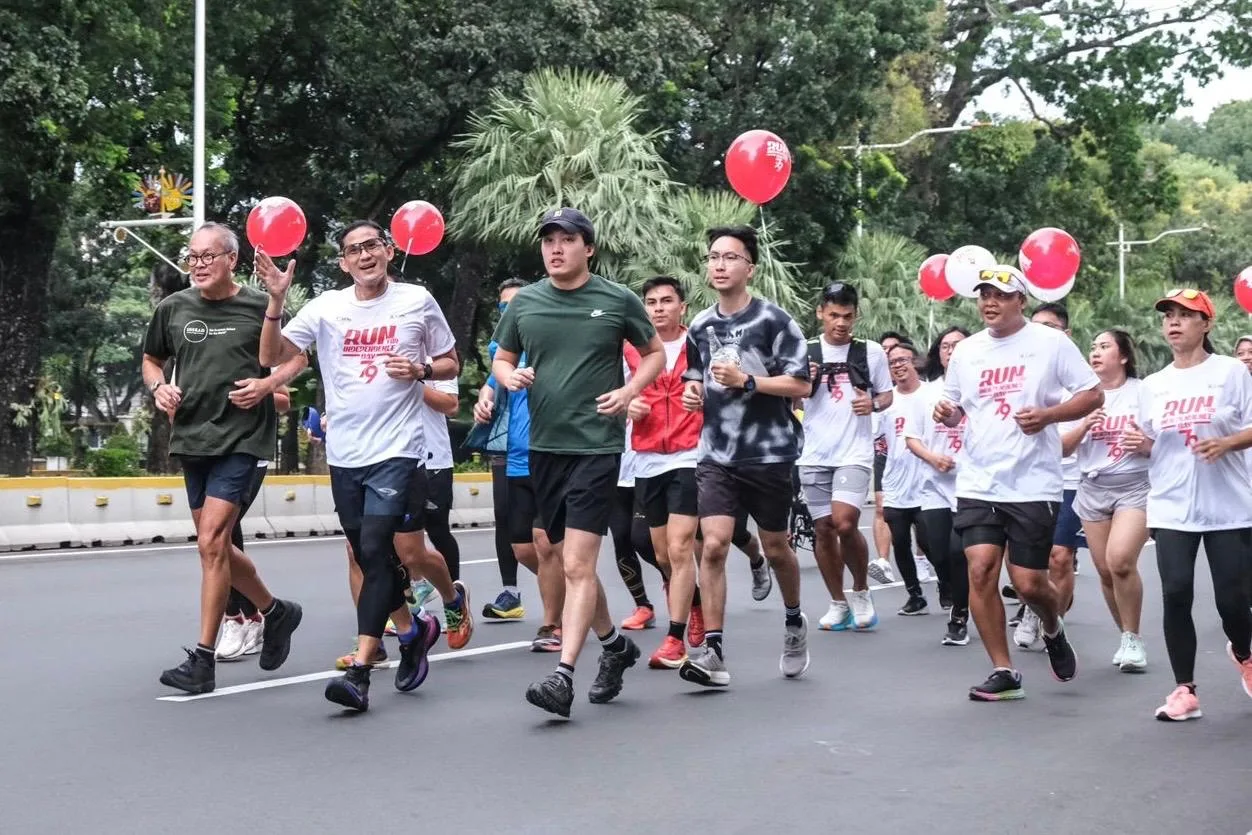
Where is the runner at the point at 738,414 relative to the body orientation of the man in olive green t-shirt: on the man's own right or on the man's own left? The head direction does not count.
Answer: on the man's own left

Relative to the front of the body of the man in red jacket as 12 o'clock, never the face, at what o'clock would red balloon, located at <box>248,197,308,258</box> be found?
The red balloon is roughly at 3 o'clock from the man in red jacket.

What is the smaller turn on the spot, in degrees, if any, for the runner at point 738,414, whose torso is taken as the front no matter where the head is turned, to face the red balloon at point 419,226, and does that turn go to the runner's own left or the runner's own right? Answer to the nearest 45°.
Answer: approximately 90° to the runner's own right

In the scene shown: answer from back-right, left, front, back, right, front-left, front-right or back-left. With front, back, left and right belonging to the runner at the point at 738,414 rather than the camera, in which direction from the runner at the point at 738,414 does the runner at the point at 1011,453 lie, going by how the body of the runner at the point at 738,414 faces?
back-left

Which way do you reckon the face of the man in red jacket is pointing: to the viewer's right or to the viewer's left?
to the viewer's left

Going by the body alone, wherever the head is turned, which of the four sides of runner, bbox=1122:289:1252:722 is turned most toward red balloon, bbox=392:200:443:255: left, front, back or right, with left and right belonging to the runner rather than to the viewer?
right

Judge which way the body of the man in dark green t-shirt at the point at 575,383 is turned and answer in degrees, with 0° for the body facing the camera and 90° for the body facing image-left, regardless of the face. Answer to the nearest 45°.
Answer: approximately 45°

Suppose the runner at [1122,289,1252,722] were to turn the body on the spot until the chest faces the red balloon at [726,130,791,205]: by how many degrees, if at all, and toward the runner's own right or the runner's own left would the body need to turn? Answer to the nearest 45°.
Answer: approximately 90° to the runner's own right

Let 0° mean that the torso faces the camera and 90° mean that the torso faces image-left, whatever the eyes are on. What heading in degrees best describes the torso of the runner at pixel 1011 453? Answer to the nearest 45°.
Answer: approximately 45°
